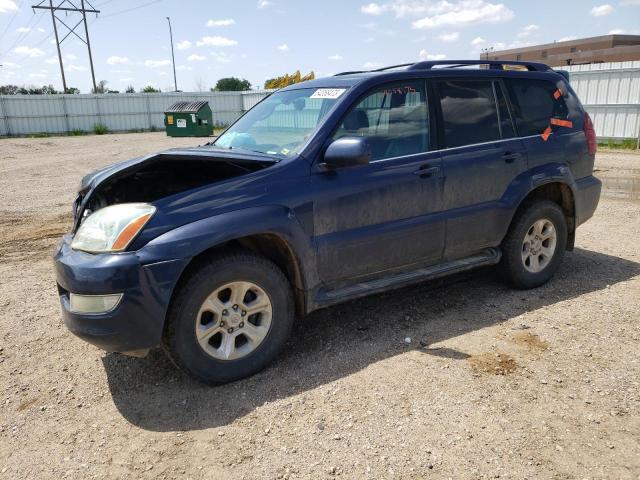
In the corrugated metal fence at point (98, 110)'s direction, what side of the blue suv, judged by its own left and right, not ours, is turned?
right

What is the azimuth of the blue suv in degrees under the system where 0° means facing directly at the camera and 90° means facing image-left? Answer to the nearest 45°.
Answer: approximately 45°

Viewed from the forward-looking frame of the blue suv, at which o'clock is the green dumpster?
The green dumpster is roughly at 4 o'clock from the blue suv.

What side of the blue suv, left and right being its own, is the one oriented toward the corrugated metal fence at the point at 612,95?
back
